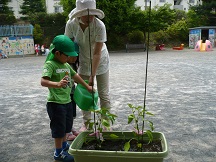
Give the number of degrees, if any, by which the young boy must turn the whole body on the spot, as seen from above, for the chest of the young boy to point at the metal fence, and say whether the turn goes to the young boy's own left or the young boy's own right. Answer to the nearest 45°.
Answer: approximately 135° to the young boy's own left

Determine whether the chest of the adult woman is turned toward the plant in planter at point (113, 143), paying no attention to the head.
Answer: yes

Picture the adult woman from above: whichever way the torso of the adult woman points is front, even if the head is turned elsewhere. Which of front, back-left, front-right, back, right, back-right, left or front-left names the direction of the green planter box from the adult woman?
front

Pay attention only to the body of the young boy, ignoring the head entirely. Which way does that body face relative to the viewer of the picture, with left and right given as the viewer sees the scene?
facing the viewer and to the right of the viewer

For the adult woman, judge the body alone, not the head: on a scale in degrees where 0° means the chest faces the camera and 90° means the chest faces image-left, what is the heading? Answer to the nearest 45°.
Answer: approximately 0°

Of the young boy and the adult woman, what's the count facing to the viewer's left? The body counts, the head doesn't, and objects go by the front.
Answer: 0

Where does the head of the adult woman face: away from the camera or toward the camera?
toward the camera

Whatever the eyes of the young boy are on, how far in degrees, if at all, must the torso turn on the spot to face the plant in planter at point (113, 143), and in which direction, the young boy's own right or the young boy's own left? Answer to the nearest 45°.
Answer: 0° — they already face it

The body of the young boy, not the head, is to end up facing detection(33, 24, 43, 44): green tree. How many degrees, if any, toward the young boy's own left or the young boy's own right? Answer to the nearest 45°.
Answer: approximately 135° to the young boy's own left
